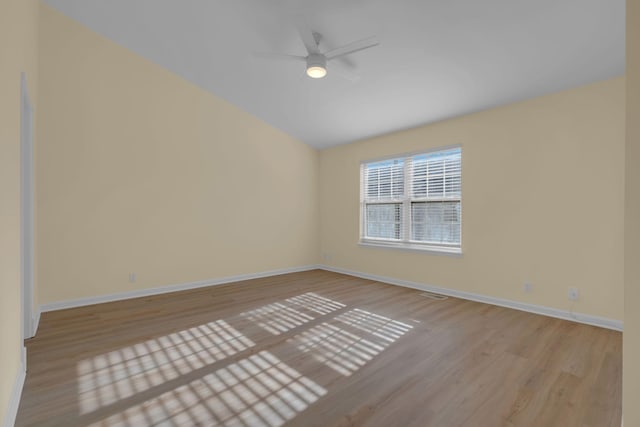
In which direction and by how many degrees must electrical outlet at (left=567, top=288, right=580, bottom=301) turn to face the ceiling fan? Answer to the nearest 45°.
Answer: approximately 45° to its right

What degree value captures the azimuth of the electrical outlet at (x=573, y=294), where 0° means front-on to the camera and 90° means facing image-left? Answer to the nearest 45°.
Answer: approximately 0°
